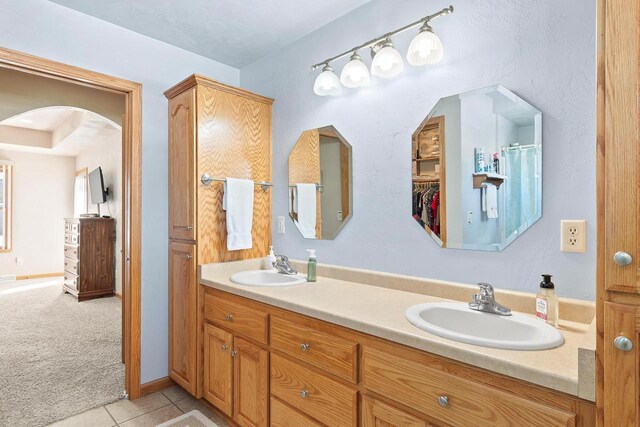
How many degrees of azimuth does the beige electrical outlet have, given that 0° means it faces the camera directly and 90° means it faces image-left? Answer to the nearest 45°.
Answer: approximately 0°

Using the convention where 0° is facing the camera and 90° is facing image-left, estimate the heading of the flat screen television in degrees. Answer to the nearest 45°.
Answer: approximately 90°

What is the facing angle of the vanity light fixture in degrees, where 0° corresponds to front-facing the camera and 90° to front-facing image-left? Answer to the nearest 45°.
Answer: approximately 45°

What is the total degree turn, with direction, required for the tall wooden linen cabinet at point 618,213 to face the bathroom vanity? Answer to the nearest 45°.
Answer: approximately 90° to its right

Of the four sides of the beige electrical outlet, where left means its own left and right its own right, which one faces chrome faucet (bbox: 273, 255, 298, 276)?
right
